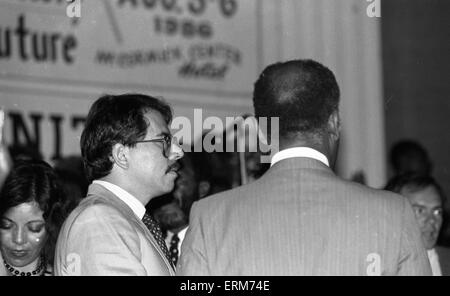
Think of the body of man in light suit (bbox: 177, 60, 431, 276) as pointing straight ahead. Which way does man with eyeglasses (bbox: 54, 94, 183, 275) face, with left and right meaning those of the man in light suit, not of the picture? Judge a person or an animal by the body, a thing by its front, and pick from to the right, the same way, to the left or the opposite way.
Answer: to the right

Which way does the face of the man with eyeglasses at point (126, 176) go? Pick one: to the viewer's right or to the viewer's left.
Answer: to the viewer's right

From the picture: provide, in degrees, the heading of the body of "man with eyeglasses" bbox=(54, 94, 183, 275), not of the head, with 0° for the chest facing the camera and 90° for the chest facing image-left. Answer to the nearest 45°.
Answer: approximately 270°

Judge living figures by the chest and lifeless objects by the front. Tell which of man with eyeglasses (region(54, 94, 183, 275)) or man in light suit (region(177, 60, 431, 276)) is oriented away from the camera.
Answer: the man in light suit

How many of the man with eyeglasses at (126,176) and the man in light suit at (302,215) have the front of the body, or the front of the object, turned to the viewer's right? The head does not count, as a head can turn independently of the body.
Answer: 1

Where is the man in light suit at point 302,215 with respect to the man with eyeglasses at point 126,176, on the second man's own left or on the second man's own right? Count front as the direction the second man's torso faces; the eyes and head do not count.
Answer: on the second man's own right

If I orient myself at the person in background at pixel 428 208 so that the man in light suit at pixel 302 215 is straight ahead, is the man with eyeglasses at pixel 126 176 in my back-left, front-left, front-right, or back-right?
front-right

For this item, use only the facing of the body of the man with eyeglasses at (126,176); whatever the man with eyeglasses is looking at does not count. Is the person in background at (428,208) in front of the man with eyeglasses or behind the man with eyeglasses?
in front

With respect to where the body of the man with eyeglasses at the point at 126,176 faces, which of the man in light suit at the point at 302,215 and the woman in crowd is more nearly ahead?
the man in light suit

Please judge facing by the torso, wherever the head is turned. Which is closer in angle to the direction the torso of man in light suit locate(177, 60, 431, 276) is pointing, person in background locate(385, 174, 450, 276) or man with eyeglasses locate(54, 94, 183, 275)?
the person in background

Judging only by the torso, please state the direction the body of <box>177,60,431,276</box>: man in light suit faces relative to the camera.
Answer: away from the camera

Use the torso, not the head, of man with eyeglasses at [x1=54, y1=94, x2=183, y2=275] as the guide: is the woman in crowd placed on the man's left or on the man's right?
on the man's left
